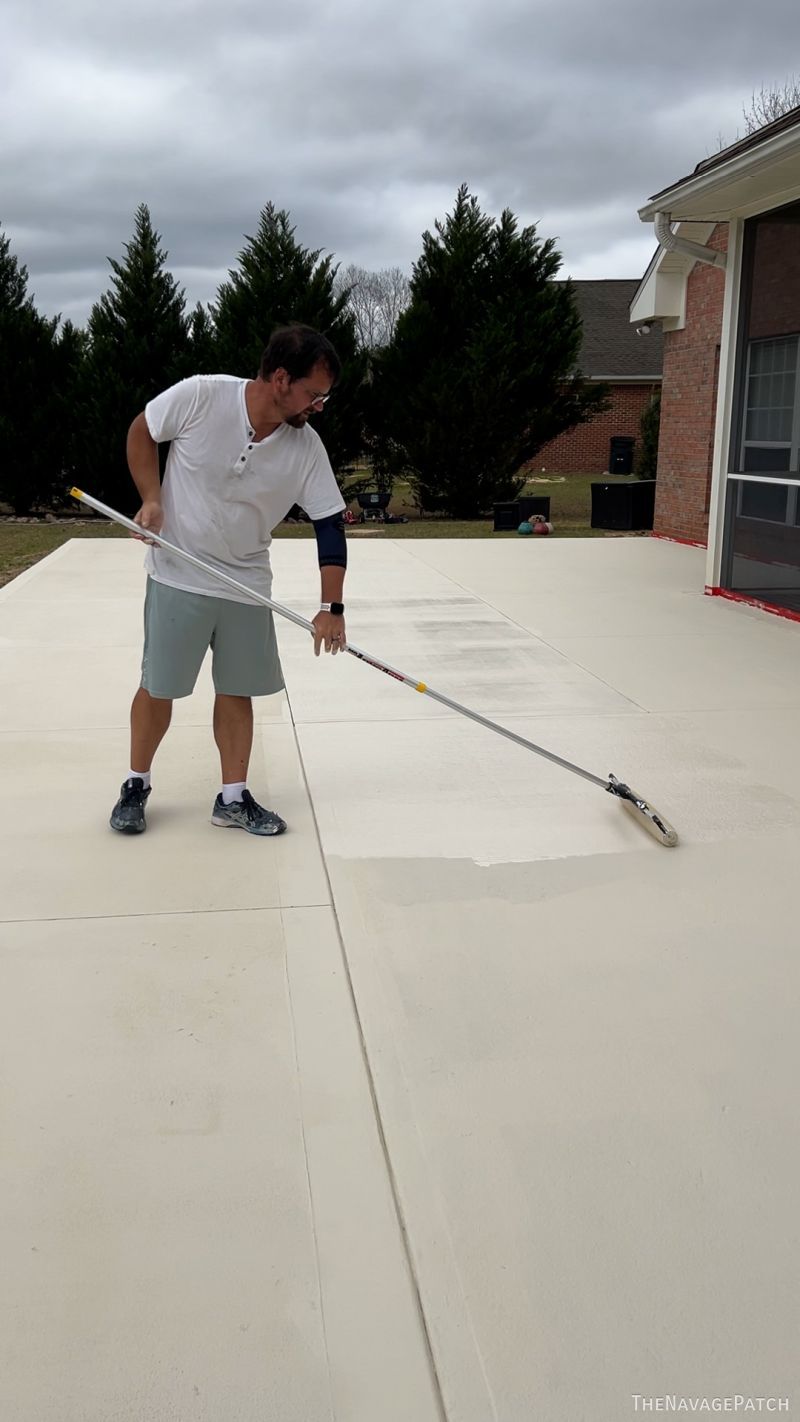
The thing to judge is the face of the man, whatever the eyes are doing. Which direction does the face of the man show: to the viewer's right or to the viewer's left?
to the viewer's right

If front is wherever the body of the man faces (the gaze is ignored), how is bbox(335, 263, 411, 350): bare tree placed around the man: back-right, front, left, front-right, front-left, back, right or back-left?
back-left

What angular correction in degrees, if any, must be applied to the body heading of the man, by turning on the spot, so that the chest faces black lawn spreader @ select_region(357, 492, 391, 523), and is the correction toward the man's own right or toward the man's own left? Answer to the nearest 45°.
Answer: approximately 135° to the man's own left

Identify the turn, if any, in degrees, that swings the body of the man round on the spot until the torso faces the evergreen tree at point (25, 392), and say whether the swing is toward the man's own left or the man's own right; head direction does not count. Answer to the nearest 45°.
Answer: approximately 135° to the man's own left

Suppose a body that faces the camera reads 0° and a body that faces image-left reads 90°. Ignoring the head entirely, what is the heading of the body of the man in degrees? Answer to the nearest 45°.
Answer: approximately 315°

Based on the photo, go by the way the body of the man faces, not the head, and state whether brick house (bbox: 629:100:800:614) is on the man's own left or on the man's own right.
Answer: on the man's own left

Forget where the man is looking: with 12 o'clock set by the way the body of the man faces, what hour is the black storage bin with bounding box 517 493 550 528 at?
The black storage bin is roughly at 8 o'clock from the man.

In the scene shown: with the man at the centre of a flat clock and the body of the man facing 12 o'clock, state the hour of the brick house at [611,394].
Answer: The brick house is roughly at 8 o'clock from the man.
